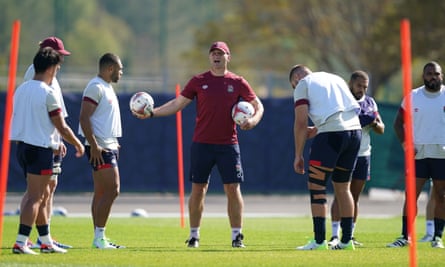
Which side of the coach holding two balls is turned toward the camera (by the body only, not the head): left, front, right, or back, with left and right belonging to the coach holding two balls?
front
